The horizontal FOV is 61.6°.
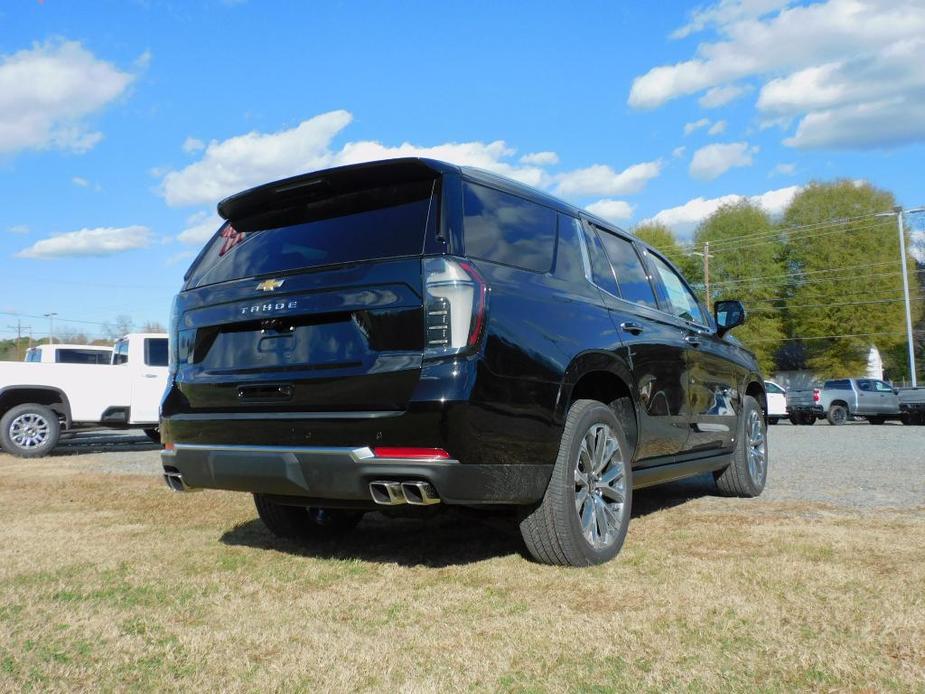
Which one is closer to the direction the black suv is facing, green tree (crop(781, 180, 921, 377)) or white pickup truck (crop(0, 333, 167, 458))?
the green tree

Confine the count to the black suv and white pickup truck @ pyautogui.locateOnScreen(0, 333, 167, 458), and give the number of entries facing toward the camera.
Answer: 0

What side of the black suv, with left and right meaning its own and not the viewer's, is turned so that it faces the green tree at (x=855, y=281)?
front

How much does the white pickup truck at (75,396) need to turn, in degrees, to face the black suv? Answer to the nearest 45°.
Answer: approximately 90° to its right

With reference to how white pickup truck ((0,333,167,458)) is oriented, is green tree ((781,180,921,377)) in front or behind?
in front

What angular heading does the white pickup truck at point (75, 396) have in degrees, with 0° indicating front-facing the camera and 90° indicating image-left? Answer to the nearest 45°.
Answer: approximately 270°

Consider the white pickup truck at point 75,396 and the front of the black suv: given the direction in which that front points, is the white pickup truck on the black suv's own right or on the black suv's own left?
on the black suv's own left

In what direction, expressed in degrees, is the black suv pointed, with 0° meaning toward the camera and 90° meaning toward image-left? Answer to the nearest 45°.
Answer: approximately 225°
